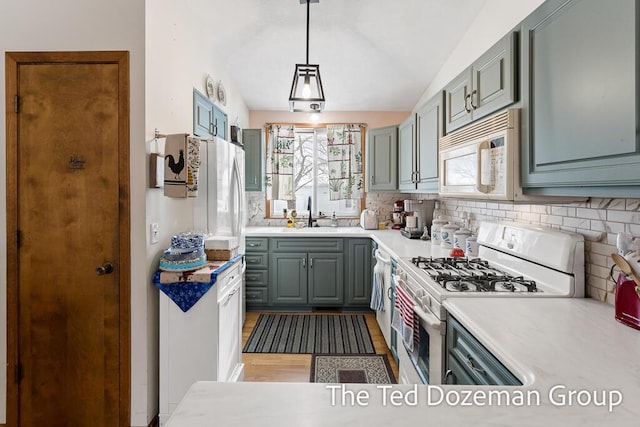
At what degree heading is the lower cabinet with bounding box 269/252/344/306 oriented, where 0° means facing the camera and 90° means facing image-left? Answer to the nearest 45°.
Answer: approximately 0°

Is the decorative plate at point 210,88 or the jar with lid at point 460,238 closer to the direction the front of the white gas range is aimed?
the decorative plate

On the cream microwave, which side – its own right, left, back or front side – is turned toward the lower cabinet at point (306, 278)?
right

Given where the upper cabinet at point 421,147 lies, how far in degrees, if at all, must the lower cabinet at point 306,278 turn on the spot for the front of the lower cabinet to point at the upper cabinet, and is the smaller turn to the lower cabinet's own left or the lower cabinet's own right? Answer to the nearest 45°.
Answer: approximately 45° to the lower cabinet's own left

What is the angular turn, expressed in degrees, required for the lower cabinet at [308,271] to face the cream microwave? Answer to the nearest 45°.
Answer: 0° — it already faces it

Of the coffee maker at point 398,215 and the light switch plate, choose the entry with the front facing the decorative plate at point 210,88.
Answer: the coffee maker

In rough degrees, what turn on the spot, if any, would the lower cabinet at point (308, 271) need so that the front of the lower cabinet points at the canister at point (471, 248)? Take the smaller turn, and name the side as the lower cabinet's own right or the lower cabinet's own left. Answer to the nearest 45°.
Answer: approximately 45° to the lower cabinet's own left

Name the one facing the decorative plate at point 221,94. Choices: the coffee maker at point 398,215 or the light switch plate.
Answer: the coffee maker
